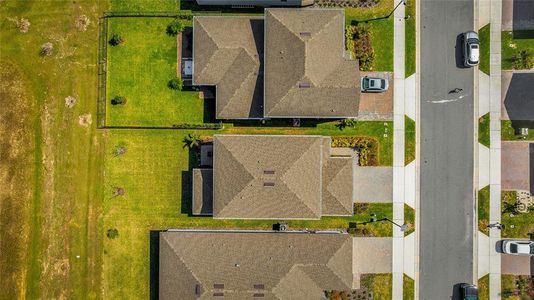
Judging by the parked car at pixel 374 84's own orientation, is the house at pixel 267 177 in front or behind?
in front

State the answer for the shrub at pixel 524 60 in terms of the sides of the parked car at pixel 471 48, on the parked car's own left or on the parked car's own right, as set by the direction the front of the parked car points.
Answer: on the parked car's own right

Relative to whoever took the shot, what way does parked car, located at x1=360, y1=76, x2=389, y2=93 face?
facing to the left of the viewer

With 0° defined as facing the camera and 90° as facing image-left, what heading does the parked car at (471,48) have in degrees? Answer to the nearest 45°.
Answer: approximately 180°

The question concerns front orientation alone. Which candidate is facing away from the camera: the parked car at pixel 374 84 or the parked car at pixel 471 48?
the parked car at pixel 471 48

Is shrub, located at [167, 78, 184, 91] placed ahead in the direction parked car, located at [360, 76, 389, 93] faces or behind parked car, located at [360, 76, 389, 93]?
ahead

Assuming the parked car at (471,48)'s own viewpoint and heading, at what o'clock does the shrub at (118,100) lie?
The shrub is roughly at 8 o'clock from the parked car.

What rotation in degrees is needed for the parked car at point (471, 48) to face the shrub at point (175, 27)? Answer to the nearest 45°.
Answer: approximately 135° to its left

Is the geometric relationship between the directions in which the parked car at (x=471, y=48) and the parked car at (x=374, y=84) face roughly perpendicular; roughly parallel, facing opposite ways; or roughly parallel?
roughly perpendicular
